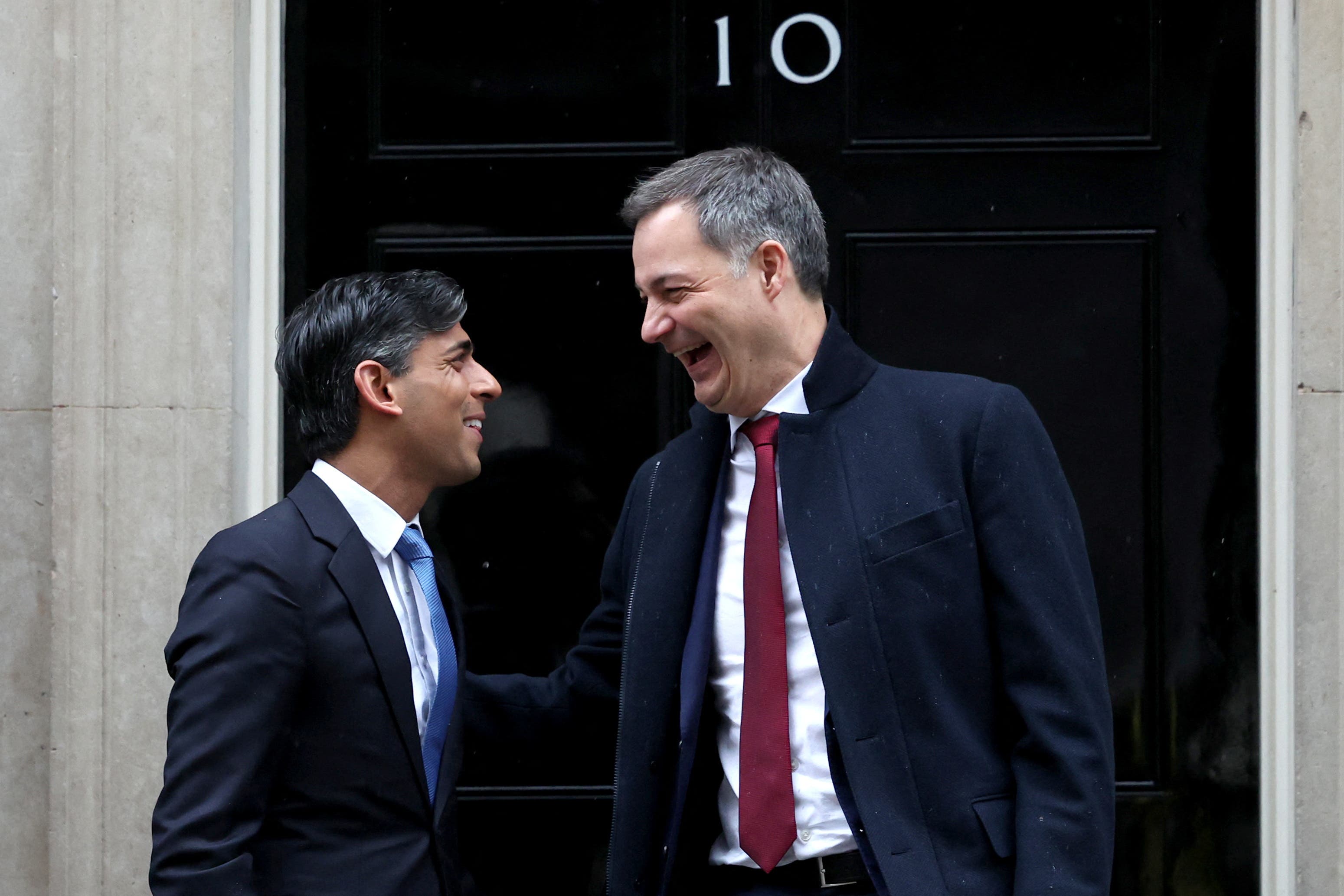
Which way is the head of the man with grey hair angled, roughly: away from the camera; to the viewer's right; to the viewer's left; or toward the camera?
to the viewer's left

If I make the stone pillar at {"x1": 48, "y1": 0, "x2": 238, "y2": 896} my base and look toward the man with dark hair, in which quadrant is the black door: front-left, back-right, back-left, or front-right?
front-left

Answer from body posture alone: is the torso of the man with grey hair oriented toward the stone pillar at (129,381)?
no

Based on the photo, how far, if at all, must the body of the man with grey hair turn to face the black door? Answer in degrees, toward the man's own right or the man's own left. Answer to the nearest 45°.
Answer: approximately 135° to the man's own right

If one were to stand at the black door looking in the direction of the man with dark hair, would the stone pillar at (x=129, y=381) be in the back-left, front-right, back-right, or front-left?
front-right

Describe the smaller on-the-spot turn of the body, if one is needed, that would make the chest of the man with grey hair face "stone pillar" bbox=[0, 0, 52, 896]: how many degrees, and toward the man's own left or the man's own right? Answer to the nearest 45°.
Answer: approximately 90° to the man's own right

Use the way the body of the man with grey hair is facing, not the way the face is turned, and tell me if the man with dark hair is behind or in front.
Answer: in front

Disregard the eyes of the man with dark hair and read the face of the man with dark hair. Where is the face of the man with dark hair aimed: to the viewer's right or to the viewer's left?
to the viewer's right

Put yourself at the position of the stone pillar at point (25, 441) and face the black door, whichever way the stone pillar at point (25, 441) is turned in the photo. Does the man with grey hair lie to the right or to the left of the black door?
right

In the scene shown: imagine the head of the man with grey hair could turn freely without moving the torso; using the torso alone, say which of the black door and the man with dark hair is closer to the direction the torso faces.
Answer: the man with dark hair
